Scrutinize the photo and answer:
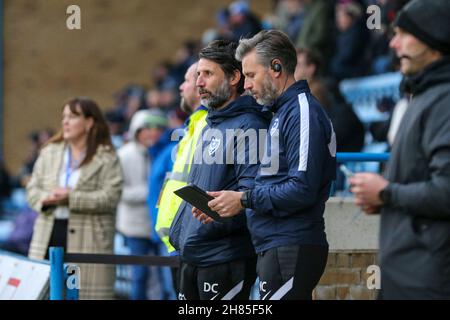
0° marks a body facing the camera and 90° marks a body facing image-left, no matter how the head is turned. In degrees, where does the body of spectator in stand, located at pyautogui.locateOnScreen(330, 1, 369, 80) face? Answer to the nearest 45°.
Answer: approximately 45°

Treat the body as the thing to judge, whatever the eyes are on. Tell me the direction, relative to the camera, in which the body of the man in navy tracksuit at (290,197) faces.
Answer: to the viewer's left

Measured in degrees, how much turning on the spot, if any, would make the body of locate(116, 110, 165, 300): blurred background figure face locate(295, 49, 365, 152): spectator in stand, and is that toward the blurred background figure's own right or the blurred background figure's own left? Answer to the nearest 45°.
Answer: approximately 45° to the blurred background figure's own right

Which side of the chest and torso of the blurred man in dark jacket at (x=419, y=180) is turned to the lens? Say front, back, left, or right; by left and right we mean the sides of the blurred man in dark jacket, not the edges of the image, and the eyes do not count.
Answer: left

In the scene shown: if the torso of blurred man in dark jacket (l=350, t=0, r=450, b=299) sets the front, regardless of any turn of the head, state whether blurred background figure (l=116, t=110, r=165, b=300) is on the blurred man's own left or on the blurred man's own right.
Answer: on the blurred man's own right

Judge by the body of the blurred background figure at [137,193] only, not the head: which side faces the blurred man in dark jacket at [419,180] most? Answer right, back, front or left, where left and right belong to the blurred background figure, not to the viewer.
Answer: front

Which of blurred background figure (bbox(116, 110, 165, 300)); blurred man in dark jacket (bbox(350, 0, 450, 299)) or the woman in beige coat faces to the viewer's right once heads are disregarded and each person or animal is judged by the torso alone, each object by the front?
the blurred background figure

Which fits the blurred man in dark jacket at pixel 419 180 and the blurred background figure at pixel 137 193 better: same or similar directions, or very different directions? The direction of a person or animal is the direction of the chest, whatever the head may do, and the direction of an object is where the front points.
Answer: very different directions

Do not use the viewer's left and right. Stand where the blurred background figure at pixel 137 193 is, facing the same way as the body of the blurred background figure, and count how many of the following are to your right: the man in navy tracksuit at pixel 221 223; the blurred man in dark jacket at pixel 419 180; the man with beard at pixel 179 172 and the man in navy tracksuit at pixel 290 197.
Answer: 4
